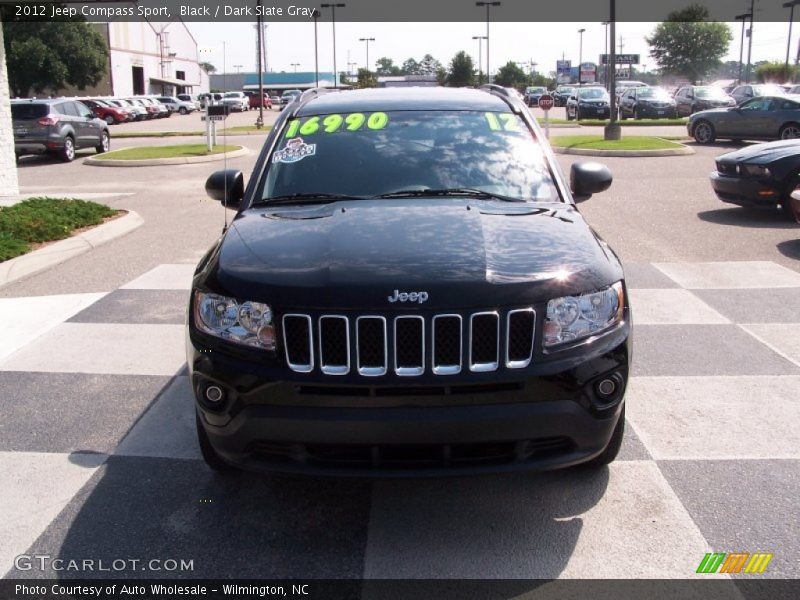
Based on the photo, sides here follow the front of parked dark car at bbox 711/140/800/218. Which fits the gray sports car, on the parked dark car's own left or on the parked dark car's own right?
on the parked dark car's own right

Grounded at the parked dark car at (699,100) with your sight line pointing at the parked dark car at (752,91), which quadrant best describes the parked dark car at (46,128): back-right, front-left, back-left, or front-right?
back-right

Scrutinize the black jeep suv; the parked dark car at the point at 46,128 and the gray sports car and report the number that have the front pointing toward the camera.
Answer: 1

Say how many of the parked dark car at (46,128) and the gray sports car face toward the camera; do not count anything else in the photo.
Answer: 0

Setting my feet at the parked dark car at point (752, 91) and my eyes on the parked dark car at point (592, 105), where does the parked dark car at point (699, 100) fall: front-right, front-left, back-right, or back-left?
front-left

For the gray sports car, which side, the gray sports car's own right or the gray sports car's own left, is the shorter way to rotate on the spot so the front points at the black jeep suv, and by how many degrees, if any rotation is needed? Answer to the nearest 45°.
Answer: approximately 90° to the gray sports car's own left

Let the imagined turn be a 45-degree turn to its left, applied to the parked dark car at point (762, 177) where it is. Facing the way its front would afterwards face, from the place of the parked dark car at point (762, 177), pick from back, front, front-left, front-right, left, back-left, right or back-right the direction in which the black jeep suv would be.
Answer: front

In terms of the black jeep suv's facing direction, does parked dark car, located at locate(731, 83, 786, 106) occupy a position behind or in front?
behind

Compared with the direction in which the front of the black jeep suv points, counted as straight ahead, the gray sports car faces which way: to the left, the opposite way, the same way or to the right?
to the right

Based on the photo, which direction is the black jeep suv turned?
toward the camera

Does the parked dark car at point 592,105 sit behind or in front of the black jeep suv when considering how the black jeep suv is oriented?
behind

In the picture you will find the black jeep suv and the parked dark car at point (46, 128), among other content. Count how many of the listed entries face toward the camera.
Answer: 1

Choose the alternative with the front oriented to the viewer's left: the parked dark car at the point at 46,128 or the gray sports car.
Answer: the gray sports car

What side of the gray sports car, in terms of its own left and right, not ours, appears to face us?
left
